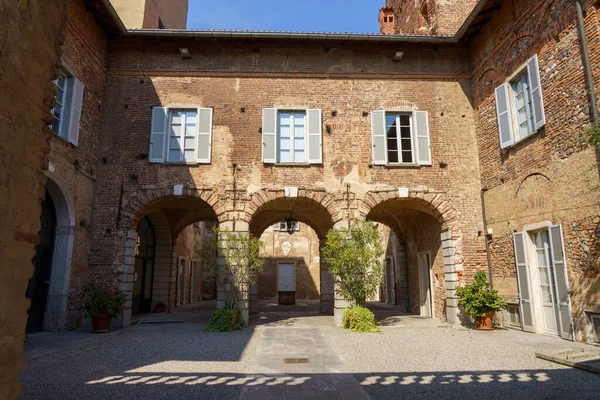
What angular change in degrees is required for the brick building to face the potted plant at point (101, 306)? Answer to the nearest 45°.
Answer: approximately 90° to its right

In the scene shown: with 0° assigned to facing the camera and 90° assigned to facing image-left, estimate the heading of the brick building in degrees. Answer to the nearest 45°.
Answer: approximately 0°

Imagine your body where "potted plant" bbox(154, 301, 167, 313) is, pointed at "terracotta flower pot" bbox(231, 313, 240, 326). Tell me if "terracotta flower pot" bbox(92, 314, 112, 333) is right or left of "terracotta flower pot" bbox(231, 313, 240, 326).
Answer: right
